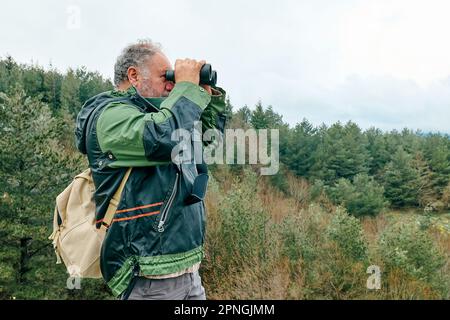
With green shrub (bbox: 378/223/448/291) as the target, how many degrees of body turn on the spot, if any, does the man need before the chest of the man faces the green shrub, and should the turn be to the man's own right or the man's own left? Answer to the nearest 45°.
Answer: approximately 45° to the man's own left

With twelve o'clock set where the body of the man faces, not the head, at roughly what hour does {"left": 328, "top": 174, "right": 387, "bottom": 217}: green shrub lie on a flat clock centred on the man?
The green shrub is roughly at 10 o'clock from the man.

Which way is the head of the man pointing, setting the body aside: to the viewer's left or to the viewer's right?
to the viewer's right

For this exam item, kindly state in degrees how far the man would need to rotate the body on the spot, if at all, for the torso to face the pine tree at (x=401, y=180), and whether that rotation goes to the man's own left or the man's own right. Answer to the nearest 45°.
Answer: approximately 45° to the man's own left

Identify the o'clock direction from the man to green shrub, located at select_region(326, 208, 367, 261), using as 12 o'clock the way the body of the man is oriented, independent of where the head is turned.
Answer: The green shrub is roughly at 10 o'clock from the man.

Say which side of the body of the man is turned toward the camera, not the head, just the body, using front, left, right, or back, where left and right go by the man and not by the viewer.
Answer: right
